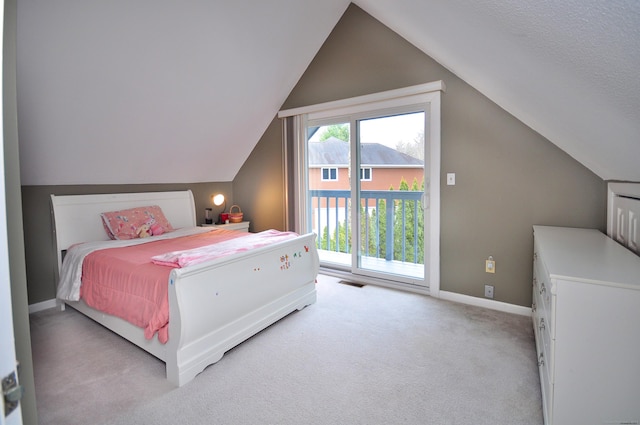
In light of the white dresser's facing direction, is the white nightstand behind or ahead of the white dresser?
ahead

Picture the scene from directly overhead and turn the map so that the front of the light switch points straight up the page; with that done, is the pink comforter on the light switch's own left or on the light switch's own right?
on the light switch's own right

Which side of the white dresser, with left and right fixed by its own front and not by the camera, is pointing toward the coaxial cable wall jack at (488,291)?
right

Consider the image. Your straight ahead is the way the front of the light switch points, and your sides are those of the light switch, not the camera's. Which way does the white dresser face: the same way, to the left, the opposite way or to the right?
to the right

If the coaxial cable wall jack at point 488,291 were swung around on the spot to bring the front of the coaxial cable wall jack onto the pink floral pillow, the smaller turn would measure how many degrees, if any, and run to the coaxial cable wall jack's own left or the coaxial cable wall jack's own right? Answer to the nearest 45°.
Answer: approximately 90° to the coaxial cable wall jack's own right

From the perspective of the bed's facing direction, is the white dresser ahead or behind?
ahead

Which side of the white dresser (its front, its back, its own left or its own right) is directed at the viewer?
left

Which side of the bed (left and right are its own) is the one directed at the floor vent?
left

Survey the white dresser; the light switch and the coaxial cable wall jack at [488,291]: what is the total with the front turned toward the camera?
2

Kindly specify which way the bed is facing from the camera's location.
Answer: facing the viewer and to the right of the viewer

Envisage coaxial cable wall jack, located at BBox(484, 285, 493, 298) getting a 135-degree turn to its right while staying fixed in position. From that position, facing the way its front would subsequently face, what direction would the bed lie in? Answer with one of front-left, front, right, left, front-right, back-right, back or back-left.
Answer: left

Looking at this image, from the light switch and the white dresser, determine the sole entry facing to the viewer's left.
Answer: the white dresser

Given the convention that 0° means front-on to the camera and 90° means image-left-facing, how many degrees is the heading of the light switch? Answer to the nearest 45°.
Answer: approximately 0°

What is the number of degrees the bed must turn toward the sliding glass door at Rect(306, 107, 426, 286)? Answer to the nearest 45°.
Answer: approximately 90° to its left
